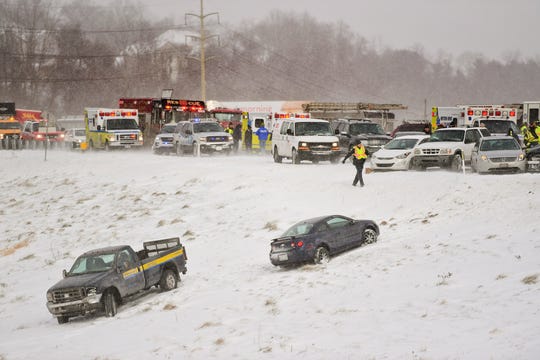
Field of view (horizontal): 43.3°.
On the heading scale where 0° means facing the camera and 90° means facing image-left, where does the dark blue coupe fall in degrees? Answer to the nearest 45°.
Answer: approximately 225°

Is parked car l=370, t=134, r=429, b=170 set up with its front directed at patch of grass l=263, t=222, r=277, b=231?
yes

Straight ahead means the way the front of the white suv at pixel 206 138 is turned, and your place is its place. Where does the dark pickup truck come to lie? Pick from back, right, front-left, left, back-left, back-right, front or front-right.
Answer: front-right

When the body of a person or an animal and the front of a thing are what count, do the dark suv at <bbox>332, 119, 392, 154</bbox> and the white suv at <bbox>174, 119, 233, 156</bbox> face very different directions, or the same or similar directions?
same or similar directions

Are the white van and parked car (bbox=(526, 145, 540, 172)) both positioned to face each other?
no

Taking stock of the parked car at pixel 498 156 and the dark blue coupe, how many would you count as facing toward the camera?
1

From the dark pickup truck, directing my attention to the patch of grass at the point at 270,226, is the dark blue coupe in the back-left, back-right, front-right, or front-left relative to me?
front-right

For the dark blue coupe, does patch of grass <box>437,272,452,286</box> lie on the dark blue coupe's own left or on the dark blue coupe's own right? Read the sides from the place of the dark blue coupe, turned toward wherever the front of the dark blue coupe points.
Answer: on the dark blue coupe's own right

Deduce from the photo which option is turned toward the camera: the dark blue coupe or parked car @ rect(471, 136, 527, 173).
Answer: the parked car

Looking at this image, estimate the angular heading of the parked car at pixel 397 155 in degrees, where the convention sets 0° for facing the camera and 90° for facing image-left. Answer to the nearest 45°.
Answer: approximately 45°

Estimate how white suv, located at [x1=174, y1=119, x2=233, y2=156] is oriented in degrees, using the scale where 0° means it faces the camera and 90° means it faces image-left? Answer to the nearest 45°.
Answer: approximately 315°

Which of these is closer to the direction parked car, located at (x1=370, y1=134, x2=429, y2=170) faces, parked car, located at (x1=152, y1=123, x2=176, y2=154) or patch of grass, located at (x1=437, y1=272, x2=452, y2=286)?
the patch of grass

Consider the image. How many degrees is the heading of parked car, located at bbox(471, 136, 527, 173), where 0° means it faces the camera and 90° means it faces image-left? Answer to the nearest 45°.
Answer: approximately 0°

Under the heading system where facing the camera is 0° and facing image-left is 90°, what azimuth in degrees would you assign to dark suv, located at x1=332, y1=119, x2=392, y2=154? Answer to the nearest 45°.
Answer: approximately 315°

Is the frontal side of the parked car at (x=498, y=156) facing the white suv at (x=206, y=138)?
no

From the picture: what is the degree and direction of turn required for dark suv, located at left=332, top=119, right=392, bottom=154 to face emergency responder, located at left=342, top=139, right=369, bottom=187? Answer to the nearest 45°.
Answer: approximately 45° to its right

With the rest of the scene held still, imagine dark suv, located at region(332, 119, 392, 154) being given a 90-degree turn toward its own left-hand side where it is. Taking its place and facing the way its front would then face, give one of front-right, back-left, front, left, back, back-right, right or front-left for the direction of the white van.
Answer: back
